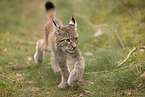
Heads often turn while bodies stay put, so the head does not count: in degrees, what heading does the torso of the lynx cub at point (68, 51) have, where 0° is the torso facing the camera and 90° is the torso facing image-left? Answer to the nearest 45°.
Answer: approximately 315°
